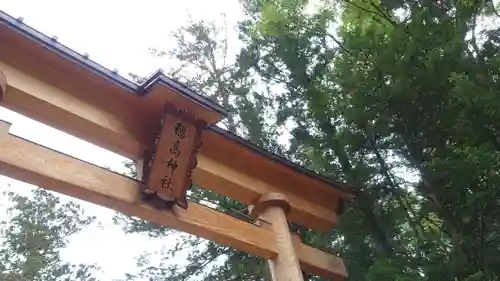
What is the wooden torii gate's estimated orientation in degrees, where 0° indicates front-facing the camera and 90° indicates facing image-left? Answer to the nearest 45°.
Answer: approximately 315°

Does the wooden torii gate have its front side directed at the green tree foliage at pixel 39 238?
no

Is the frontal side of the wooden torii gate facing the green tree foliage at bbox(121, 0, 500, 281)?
no
